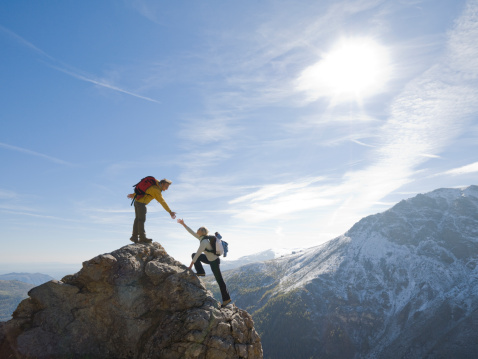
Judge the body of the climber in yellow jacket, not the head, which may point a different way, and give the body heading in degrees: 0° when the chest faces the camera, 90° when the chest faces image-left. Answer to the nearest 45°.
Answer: approximately 270°
